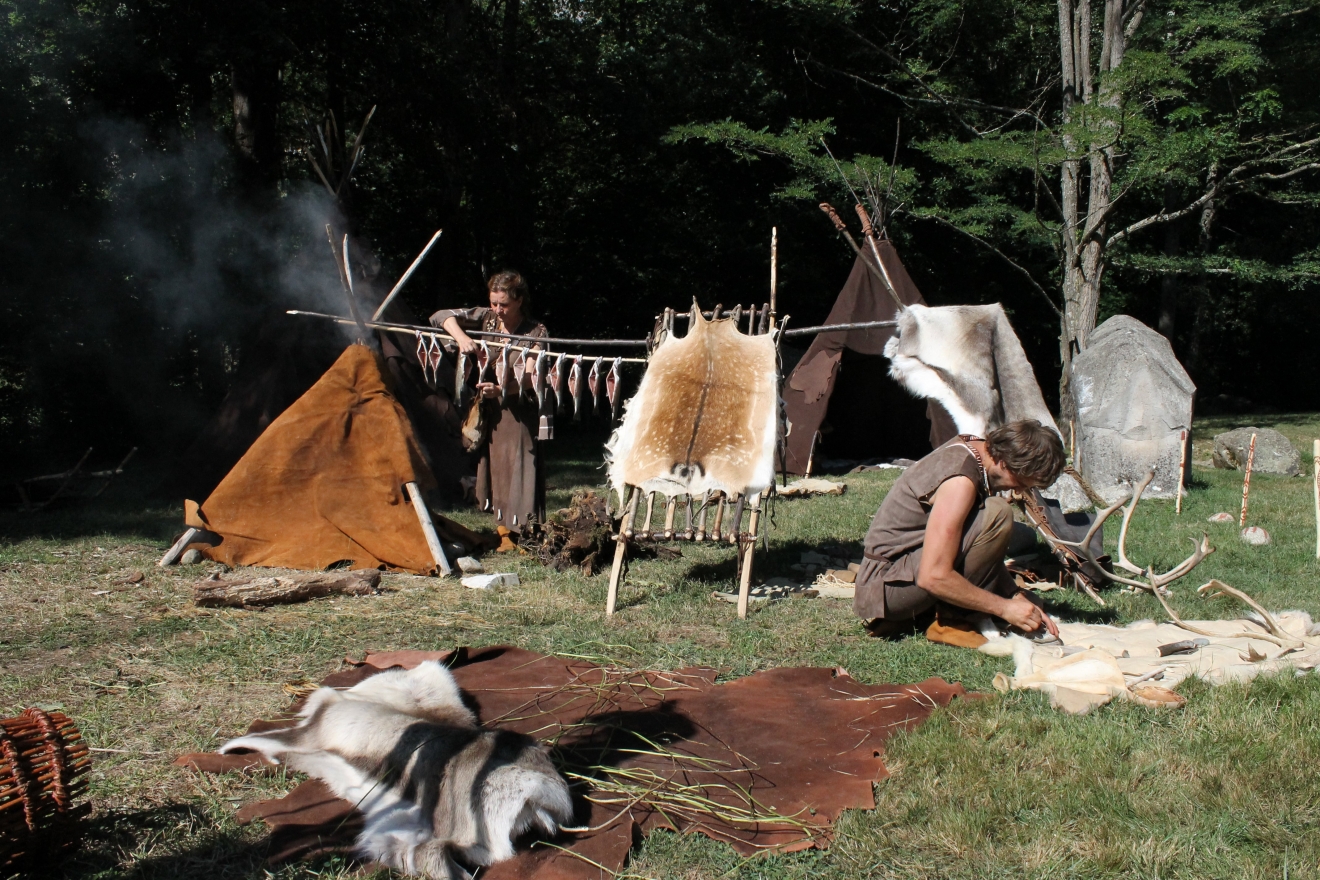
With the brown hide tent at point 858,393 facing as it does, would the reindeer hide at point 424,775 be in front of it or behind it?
in front

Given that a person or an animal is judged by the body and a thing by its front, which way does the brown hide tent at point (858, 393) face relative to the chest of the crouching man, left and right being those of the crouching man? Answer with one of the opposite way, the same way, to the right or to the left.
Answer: to the right

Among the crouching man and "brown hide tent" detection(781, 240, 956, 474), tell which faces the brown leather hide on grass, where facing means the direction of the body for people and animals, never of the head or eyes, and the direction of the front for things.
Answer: the brown hide tent

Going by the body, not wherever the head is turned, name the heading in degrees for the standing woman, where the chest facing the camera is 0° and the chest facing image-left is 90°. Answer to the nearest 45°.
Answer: approximately 45°

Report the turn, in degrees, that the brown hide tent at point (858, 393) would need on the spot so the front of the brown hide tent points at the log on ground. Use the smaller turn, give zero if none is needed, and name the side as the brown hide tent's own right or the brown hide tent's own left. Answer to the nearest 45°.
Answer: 0° — it already faces it

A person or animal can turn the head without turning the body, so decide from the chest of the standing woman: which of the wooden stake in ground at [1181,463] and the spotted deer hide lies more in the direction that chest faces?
the spotted deer hide

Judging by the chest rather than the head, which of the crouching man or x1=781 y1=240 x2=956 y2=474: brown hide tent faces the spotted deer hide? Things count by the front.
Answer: the brown hide tent

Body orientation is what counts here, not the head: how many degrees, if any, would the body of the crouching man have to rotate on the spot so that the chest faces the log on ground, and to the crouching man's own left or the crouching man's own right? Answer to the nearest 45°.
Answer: approximately 180°

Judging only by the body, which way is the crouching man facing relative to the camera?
to the viewer's right

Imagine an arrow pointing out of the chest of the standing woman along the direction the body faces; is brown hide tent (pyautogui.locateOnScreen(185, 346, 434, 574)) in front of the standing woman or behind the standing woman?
in front

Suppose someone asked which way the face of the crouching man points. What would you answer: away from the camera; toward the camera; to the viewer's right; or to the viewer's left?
to the viewer's right

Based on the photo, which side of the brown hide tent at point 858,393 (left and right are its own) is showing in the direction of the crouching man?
front

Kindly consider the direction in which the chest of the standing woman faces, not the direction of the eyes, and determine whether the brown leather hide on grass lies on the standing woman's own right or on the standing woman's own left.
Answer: on the standing woman's own left

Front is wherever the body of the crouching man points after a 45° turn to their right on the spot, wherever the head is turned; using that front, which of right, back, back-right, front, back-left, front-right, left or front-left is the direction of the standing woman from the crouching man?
back

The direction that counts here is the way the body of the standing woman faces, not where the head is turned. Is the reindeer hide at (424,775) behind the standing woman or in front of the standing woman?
in front

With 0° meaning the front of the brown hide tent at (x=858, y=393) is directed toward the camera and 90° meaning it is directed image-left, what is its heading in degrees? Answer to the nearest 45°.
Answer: approximately 0°
